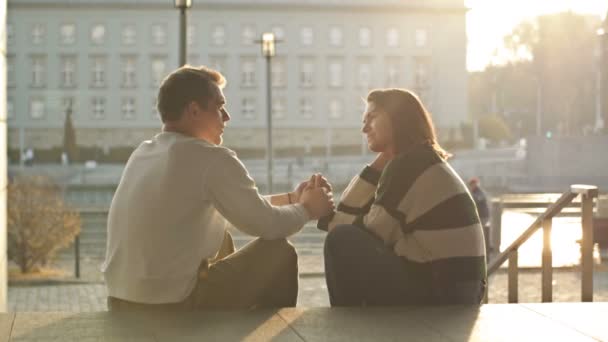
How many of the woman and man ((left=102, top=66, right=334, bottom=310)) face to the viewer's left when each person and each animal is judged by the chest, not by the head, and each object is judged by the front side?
1

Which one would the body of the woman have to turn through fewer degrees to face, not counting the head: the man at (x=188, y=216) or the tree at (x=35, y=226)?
the man

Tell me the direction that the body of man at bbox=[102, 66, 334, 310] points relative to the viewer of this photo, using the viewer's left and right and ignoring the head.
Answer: facing away from the viewer and to the right of the viewer

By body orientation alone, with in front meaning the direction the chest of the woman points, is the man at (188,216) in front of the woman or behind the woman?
in front

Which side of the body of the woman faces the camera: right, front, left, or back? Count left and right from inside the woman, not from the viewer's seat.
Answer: left

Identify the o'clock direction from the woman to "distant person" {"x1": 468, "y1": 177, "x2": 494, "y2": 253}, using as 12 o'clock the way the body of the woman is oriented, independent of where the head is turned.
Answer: The distant person is roughly at 3 o'clock from the woman.

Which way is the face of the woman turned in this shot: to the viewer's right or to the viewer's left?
to the viewer's left

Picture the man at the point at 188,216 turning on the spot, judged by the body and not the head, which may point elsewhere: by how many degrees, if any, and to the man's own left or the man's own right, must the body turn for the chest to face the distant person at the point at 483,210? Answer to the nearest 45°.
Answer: approximately 45° to the man's own left

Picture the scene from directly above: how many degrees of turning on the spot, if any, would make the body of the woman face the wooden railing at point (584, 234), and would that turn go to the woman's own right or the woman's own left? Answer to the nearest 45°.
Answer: approximately 135° to the woman's own right

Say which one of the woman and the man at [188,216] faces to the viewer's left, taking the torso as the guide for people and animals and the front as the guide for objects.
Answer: the woman

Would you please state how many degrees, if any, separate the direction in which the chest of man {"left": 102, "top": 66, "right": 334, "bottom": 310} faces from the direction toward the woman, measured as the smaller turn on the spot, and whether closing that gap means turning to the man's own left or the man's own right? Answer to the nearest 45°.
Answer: approximately 45° to the man's own right
